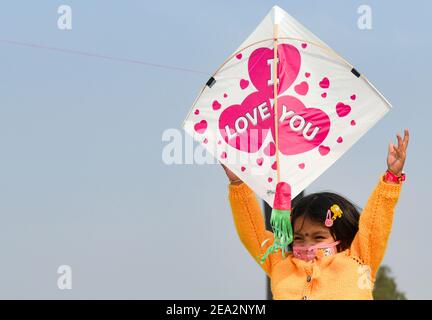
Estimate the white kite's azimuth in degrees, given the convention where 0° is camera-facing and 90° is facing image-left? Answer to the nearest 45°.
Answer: approximately 0°

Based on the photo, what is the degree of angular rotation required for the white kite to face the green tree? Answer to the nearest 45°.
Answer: approximately 180°
